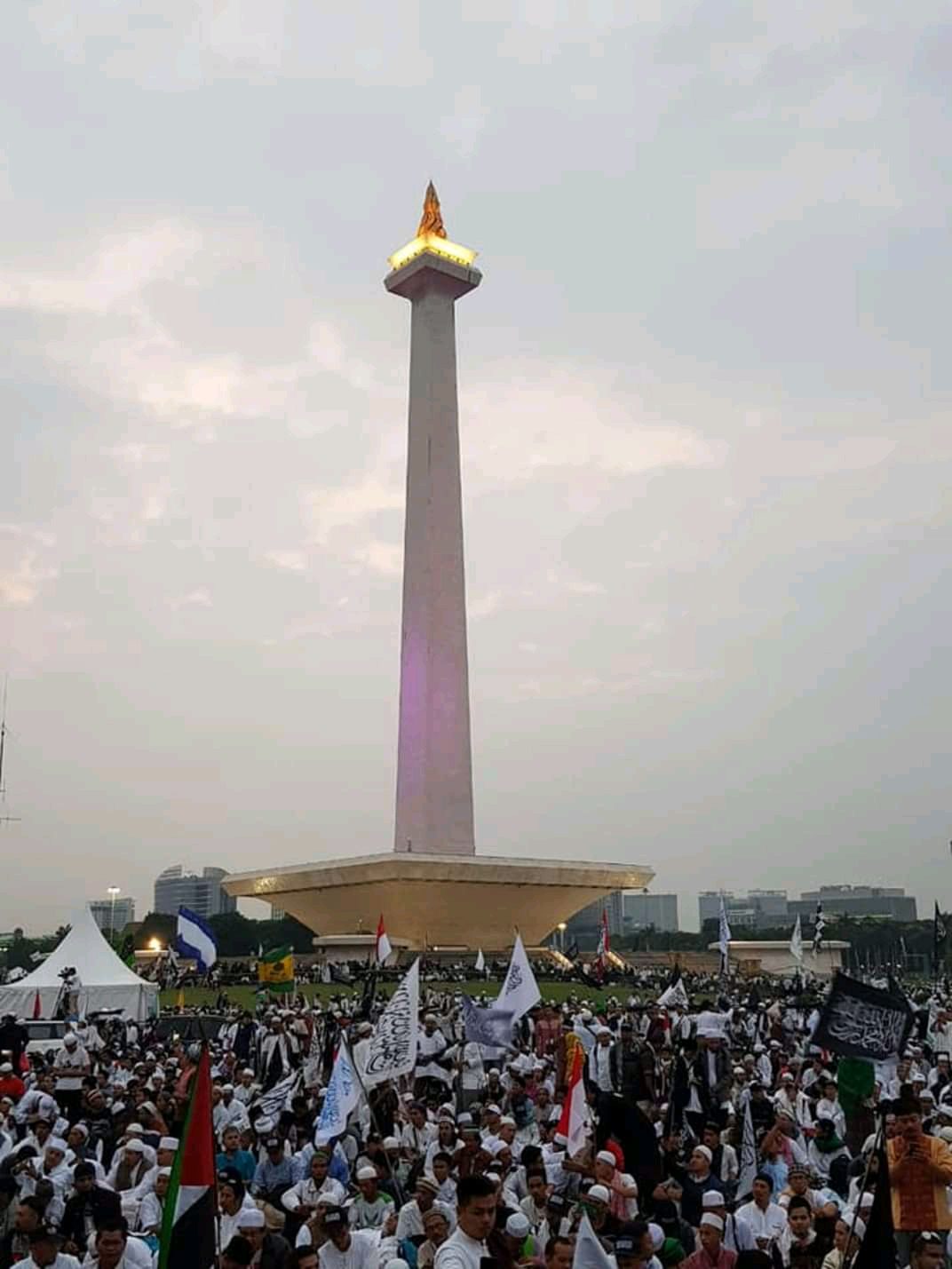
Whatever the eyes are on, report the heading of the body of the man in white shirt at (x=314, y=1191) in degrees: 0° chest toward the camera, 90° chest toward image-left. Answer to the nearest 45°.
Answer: approximately 0°

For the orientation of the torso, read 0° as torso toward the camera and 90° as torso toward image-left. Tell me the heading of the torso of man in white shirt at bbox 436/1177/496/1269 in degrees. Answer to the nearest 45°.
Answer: approximately 315°

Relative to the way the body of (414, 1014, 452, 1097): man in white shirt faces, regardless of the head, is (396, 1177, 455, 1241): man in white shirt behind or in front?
in front

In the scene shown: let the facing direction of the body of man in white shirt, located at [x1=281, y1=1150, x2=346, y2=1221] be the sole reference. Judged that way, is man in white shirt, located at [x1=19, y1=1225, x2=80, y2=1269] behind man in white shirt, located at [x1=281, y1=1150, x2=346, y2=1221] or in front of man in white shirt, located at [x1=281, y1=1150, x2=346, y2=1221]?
in front

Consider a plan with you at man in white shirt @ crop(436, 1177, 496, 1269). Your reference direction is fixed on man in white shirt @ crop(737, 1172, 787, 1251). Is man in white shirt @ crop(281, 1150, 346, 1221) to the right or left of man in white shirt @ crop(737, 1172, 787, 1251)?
left

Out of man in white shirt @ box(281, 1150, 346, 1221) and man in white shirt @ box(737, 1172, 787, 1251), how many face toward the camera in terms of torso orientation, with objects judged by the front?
2

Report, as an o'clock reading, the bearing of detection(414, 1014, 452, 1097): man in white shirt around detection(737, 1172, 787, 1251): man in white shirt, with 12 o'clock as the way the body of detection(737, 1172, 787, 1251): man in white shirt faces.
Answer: detection(414, 1014, 452, 1097): man in white shirt is roughly at 5 o'clock from detection(737, 1172, 787, 1251): man in white shirt.

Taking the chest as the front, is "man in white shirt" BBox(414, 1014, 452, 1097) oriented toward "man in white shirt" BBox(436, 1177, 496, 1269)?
yes
